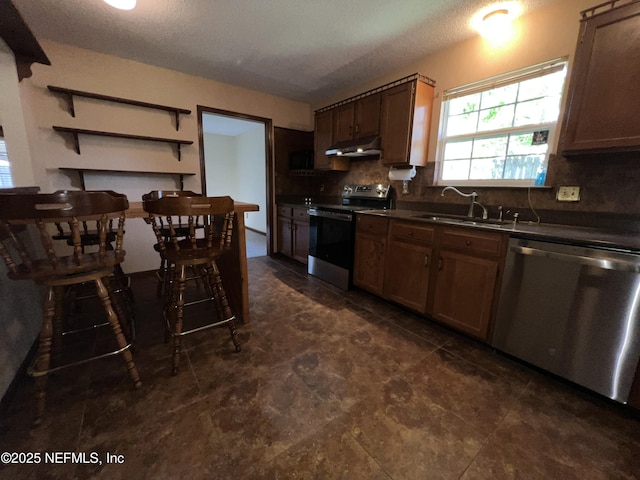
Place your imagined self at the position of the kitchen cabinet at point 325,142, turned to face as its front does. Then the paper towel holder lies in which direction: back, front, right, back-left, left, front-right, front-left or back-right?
left

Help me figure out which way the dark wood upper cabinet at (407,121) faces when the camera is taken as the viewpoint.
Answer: facing the viewer and to the left of the viewer

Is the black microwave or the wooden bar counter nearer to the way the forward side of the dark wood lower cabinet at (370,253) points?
the wooden bar counter

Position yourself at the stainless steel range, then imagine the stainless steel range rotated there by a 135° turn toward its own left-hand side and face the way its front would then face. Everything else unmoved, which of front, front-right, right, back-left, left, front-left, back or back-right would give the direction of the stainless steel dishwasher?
front-right

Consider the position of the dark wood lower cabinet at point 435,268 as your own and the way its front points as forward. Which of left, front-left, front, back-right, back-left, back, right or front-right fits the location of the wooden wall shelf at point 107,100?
front-right

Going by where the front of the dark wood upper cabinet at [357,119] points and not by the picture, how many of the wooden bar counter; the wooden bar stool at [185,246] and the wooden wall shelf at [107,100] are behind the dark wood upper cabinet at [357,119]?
0

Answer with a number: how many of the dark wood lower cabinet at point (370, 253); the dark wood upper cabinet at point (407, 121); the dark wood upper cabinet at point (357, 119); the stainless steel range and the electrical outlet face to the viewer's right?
0

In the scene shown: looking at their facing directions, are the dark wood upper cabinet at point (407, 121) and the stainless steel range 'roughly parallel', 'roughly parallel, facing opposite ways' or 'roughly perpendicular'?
roughly parallel

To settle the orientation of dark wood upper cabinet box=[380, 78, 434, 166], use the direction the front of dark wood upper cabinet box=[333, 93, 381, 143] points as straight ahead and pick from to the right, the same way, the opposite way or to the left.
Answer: the same way

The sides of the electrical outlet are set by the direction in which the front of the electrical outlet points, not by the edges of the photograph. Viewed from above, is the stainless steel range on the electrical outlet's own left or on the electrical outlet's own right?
on the electrical outlet's own right

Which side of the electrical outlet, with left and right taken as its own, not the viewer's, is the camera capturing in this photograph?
front

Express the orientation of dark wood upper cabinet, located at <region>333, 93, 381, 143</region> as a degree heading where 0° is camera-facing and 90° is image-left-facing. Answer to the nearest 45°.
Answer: approximately 45°

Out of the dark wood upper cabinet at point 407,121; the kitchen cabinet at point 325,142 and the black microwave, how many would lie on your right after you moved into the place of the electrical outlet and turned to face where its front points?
3

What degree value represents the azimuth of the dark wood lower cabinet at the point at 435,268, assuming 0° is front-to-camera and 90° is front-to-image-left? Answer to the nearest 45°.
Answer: approximately 45°

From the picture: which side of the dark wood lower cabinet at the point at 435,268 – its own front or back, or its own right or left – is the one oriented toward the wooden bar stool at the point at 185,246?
front

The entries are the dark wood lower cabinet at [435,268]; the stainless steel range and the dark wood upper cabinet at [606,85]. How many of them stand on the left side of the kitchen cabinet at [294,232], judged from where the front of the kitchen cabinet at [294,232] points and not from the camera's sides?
3

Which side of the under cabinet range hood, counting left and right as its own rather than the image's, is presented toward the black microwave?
right

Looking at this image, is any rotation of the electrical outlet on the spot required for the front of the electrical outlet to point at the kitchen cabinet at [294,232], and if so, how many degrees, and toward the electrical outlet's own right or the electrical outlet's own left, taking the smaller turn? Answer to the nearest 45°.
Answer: approximately 90° to the electrical outlet's own right

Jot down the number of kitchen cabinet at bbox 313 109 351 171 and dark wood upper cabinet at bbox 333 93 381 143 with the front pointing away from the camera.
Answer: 0

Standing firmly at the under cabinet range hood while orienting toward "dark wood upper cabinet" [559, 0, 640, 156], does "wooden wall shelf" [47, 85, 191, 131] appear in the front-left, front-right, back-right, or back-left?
back-right

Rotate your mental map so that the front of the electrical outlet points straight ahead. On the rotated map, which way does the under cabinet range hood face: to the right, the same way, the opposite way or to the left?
the same way

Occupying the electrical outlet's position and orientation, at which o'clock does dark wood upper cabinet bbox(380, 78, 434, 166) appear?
The dark wood upper cabinet is roughly at 3 o'clock from the electrical outlet.

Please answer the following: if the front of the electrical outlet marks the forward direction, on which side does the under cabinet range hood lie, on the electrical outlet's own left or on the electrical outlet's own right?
on the electrical outlet's own right
